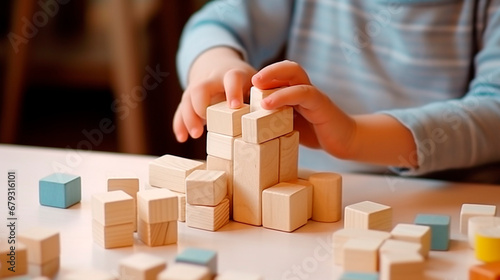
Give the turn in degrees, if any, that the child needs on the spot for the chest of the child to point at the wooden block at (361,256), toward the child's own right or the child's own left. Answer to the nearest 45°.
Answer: approximately 45° to the child's own left

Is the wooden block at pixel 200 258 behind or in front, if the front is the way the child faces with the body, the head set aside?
in front

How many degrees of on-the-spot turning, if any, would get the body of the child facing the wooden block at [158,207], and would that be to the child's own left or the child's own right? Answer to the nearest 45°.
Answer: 0° — they already face it

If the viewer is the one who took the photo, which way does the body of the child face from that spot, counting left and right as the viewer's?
facing the viewer and to the left of the viewer

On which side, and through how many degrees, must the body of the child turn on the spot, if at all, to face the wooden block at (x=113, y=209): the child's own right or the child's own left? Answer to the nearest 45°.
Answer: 0° — they already face it

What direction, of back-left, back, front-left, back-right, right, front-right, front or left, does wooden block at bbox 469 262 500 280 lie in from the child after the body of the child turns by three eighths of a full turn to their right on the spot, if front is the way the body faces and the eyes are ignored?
back

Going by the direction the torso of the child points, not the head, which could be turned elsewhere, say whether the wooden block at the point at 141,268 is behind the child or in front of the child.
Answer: in front
